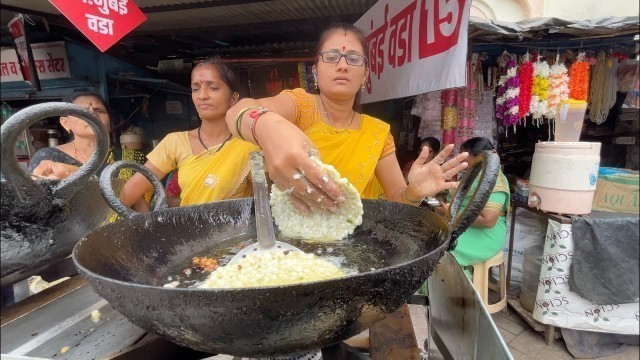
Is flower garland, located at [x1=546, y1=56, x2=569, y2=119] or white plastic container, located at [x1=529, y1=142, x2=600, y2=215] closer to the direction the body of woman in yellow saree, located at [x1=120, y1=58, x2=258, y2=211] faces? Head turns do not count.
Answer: the white plastic container

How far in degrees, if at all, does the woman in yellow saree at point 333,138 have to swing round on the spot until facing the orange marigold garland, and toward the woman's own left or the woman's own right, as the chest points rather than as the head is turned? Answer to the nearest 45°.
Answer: approximately 135° to the woman's own left

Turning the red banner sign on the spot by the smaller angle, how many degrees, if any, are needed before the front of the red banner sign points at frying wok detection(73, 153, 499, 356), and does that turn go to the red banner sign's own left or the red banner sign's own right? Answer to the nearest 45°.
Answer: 0° — it already faces it

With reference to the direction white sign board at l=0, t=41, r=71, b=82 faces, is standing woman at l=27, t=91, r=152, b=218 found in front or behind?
in front

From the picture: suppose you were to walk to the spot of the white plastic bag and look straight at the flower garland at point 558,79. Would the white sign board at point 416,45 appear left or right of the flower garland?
left

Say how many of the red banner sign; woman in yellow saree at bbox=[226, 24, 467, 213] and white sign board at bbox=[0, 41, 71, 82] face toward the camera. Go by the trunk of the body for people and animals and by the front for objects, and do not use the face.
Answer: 3

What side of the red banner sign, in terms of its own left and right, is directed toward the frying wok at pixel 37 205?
front

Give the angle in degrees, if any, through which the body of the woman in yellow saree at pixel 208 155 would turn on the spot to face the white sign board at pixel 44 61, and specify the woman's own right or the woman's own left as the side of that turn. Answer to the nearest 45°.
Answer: approximately 90° to the woman's own right

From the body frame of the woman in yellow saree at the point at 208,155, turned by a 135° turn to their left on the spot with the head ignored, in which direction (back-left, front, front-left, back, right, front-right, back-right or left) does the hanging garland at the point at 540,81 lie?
front

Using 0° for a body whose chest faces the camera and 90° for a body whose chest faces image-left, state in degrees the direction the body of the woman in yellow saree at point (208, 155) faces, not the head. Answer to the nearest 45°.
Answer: approximately 45°
